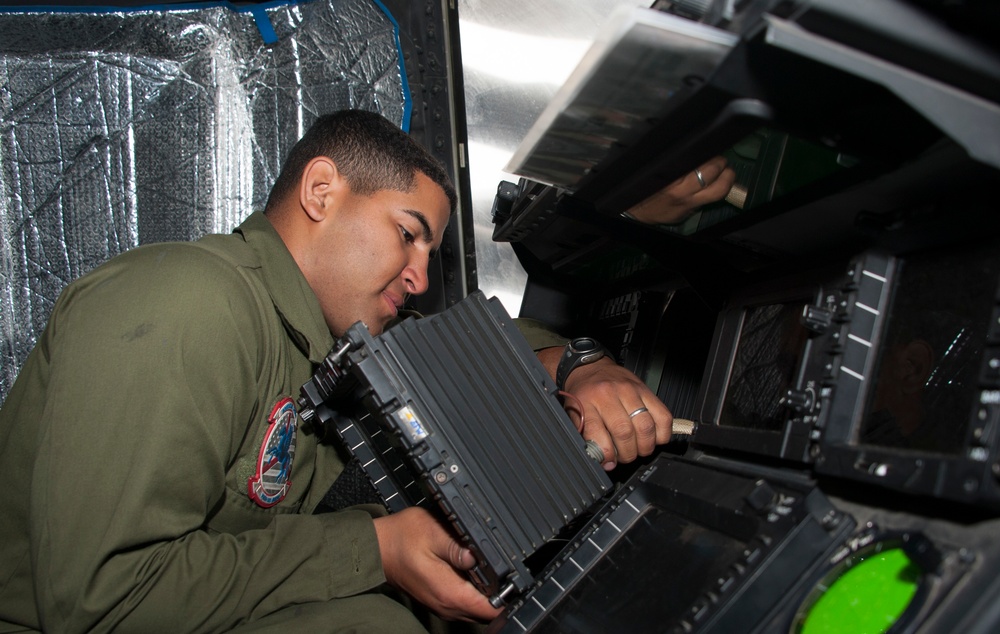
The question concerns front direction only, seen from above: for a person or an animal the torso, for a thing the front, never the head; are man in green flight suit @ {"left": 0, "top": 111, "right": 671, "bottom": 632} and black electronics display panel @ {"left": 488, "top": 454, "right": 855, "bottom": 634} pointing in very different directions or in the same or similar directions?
very different directions

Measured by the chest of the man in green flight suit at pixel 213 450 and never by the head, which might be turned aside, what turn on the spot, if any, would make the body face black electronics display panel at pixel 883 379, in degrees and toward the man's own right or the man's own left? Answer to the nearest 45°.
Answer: approximately 45° to the man's own right

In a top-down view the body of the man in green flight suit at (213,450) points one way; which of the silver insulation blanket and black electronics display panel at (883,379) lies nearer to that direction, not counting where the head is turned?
the black electronics display panel

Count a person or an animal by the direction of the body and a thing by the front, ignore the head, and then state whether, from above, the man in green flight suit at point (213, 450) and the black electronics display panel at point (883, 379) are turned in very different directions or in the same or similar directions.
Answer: very different directions

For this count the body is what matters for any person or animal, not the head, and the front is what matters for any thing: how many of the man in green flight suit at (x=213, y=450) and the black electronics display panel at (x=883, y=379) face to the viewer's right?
1

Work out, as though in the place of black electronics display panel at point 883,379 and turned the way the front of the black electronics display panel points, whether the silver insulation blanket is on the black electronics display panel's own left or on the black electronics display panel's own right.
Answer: on the black electronics display panel's own right

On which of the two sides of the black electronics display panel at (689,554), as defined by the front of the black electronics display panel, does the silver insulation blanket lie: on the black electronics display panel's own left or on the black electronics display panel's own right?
on the black electronics display panel's own right

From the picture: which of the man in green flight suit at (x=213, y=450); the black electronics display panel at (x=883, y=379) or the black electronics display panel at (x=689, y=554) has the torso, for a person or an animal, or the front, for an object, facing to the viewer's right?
the man in green flight suit

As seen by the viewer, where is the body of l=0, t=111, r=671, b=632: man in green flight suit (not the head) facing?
to the viewer's right
